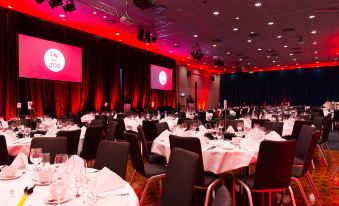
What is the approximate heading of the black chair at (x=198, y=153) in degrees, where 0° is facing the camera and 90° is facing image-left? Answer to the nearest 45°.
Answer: approximately 225°

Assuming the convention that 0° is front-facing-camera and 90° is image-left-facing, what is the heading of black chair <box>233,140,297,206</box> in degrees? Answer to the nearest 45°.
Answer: approximately 135°

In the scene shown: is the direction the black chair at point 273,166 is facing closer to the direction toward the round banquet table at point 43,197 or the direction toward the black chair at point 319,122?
the black chair

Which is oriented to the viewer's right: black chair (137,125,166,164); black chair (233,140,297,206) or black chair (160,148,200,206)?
black chair (137,125,166,164)
